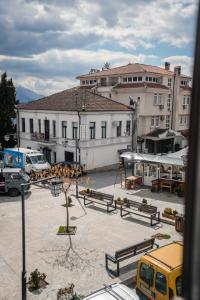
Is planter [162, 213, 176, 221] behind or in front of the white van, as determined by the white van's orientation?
in front

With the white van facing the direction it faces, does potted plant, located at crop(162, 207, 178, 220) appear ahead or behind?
ahead

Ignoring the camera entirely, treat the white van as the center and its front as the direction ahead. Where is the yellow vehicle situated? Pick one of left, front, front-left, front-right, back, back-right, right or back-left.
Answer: front-right

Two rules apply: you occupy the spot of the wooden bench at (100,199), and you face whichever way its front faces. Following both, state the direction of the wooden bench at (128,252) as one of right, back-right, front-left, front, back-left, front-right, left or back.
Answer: front-left

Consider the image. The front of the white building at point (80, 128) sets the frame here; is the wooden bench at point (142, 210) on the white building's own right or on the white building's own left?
on the white building's own left

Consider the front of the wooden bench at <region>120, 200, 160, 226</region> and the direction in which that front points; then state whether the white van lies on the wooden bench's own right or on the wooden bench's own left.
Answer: on the wooden bench's own right

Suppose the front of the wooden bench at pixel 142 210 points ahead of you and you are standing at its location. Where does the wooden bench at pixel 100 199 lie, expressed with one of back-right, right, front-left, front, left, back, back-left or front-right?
right

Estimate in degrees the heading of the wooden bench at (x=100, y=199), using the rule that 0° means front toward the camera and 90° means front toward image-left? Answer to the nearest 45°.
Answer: approximately 45°

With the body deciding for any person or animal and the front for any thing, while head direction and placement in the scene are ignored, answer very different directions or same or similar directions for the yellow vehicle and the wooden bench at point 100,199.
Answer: very different directions

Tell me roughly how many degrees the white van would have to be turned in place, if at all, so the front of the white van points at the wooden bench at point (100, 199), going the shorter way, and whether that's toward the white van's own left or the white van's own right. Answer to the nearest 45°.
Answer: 0° — it already faces it

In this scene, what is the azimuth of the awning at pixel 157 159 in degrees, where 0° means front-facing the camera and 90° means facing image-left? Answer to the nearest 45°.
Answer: approximately 45°

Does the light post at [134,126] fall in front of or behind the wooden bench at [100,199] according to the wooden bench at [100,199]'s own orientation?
behind

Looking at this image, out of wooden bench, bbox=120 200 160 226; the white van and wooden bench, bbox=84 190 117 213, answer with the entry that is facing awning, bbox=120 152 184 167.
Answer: the white van
